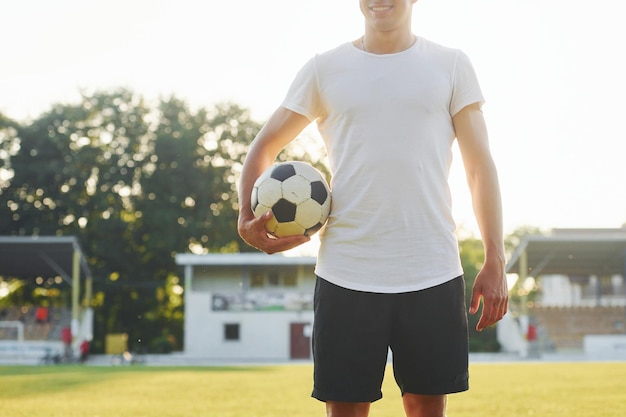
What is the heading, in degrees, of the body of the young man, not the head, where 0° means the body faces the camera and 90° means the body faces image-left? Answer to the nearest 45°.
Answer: approximately 0°

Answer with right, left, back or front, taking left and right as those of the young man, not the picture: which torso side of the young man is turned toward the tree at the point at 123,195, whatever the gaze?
back

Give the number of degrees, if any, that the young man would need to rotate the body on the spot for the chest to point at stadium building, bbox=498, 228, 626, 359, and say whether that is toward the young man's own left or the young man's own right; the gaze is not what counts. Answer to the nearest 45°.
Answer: approximately 180°
